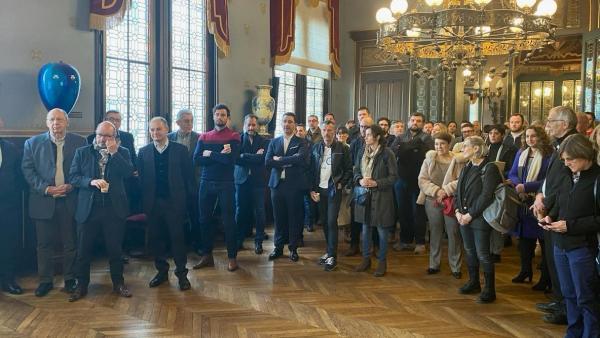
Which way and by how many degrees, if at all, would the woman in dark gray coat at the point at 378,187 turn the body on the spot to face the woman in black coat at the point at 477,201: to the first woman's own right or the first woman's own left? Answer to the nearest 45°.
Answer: approximately 90° to the first woman's own left

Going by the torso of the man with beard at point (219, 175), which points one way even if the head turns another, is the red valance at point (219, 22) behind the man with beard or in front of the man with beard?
behind

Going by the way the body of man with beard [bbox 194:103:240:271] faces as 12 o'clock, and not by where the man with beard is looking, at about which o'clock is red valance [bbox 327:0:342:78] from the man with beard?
The red valance is roughly at 7 o'clock from the man with beard.

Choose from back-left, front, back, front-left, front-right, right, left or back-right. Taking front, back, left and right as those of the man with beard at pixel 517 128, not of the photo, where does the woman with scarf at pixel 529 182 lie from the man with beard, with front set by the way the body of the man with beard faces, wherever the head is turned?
front-left

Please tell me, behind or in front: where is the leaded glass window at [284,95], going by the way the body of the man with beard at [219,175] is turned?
behind

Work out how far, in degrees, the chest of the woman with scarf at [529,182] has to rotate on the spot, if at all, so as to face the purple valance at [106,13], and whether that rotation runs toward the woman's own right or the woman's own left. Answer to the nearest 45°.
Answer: approximately 45° to the woman's own right

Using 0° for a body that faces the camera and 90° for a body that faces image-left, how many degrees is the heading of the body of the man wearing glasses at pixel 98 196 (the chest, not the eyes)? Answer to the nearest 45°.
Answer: approximately 0°

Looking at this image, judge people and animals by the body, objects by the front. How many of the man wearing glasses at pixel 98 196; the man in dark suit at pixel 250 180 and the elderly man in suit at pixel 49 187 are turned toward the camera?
3

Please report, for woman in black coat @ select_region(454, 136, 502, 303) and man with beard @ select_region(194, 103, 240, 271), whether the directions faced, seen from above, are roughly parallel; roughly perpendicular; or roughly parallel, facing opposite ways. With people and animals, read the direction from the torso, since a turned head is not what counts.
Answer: roughly perpendicular

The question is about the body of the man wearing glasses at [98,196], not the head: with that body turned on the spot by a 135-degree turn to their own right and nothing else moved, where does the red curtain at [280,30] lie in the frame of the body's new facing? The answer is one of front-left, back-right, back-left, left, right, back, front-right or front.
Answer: right

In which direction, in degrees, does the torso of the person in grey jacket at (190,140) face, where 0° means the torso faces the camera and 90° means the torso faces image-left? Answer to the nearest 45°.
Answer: approximately 315°
